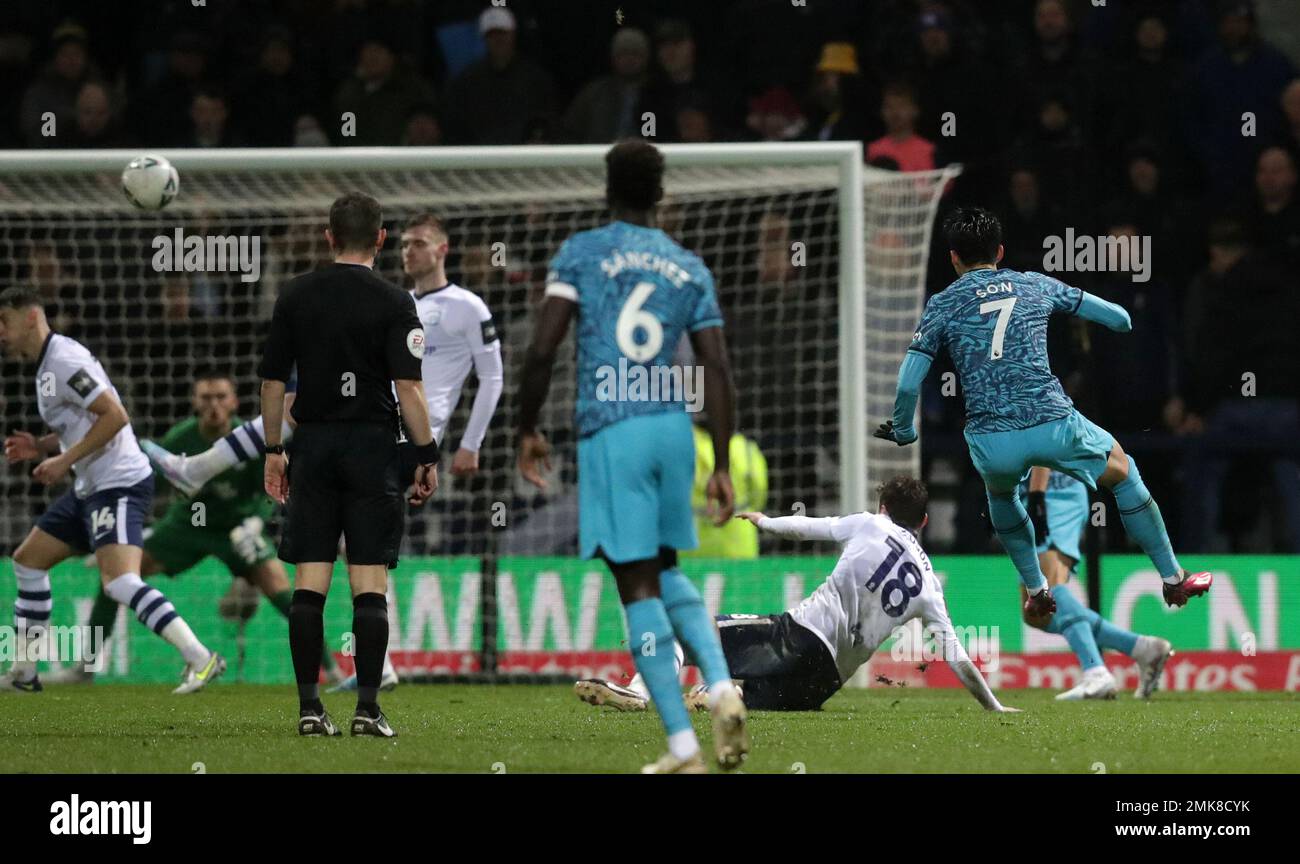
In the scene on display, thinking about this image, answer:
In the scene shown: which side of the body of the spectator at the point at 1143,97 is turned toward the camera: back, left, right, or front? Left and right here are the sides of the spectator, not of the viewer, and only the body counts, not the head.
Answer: front

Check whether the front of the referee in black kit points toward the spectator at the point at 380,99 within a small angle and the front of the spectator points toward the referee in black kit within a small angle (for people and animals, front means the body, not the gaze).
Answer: yes

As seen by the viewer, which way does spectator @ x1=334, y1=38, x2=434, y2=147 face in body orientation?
toward the camera

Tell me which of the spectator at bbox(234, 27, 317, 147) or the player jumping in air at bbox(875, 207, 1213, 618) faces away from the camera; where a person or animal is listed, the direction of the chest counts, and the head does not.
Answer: the player jumping in air

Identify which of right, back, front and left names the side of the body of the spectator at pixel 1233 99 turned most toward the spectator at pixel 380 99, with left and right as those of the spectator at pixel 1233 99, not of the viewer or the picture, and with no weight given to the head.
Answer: right

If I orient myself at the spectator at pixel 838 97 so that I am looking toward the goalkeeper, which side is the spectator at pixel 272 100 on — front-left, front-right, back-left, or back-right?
front-right

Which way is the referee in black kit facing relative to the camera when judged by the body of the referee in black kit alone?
away from the camera

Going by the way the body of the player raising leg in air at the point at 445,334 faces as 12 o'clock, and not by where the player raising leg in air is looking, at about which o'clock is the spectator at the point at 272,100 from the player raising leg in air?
The spectator is roughly at 4 o'clock from the player raising leg in air.

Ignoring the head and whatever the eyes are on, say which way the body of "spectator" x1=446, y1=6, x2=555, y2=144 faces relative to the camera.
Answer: toward the camera

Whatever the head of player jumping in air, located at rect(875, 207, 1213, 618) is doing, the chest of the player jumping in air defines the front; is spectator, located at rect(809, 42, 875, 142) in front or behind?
in front

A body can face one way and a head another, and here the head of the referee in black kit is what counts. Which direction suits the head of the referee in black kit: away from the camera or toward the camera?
away from the camera

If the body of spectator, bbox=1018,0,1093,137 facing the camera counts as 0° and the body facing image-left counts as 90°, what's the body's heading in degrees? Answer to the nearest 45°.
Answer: approximately 0°

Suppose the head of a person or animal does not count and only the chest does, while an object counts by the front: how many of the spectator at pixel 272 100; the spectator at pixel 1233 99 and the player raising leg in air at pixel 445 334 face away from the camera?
0

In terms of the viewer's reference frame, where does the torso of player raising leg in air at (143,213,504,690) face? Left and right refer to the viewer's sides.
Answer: facing the viewer and to the left of the viewer

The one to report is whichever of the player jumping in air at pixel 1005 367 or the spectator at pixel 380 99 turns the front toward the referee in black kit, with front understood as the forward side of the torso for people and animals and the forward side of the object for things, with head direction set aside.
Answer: the spectator

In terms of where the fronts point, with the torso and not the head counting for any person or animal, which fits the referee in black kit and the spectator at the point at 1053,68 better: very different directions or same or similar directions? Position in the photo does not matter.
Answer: very different directions

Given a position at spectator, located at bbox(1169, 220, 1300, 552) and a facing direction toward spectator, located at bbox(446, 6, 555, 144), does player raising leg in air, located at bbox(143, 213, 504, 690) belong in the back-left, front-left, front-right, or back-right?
front-left
